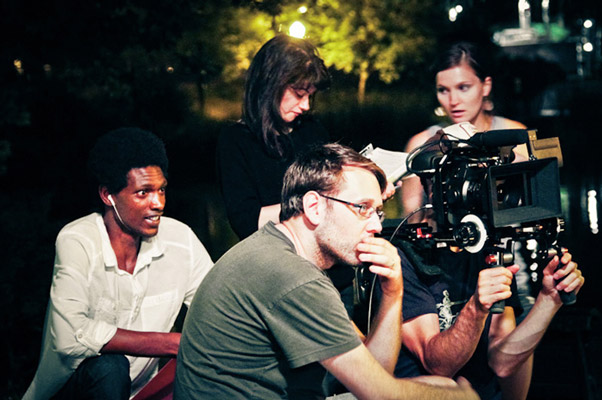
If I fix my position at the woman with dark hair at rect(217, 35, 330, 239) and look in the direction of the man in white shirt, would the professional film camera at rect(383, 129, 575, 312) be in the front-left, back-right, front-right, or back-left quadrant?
back-left

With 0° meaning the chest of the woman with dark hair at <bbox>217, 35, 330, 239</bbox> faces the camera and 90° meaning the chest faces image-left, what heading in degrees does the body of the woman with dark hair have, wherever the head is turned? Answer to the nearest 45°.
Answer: approximately 315°

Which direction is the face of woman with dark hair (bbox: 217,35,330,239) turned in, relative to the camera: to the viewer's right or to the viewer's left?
to the viewer's right

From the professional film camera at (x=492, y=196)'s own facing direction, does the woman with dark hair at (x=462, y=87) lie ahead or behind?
behind

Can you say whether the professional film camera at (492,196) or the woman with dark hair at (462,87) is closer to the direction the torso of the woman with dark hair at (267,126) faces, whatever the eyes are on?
the professional film camera

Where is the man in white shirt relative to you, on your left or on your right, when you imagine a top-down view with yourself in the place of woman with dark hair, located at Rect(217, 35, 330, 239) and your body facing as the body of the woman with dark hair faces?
on your right
